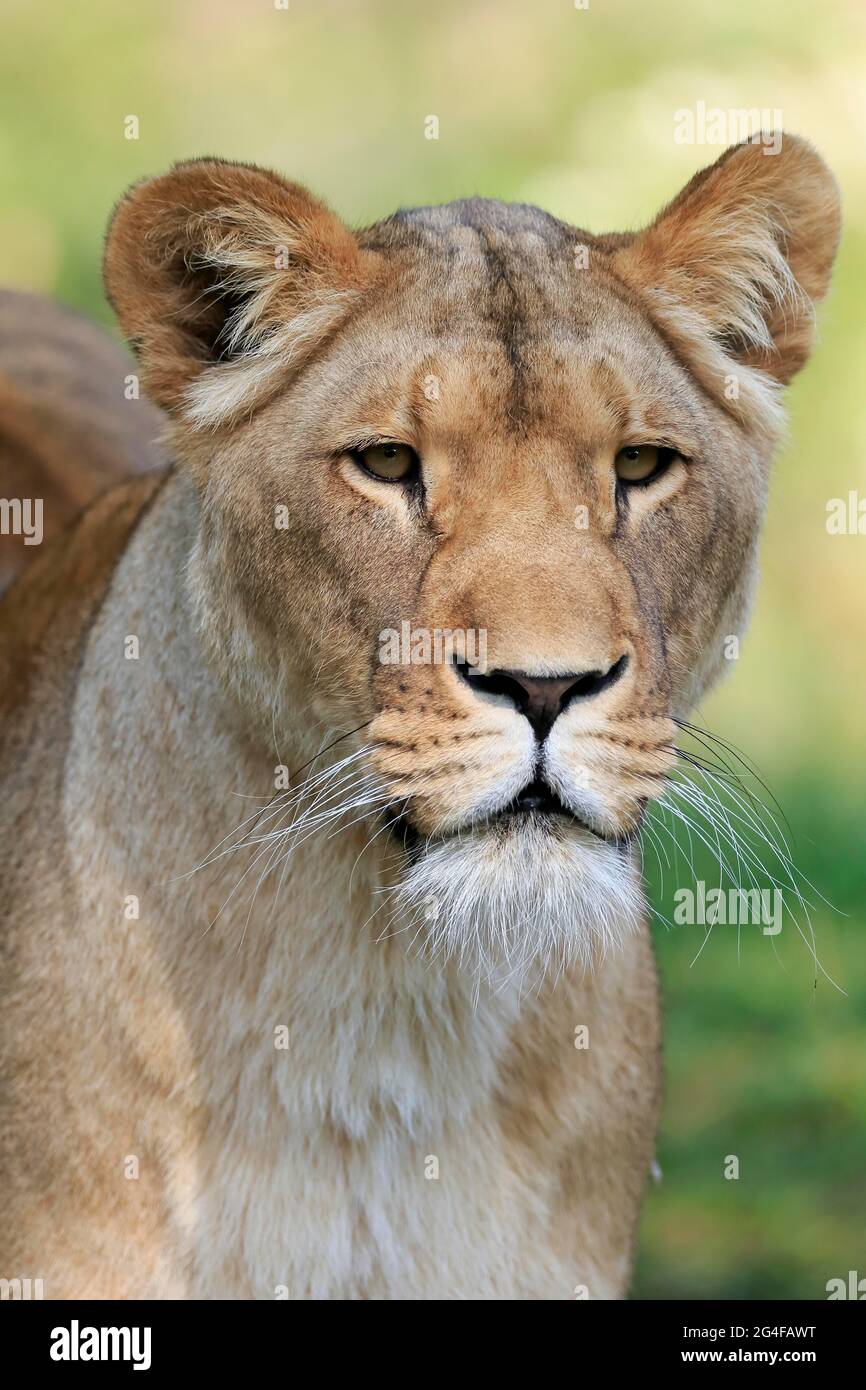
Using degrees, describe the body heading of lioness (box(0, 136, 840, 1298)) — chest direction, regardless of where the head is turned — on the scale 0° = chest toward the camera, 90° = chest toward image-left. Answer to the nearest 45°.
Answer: approximately 315°
